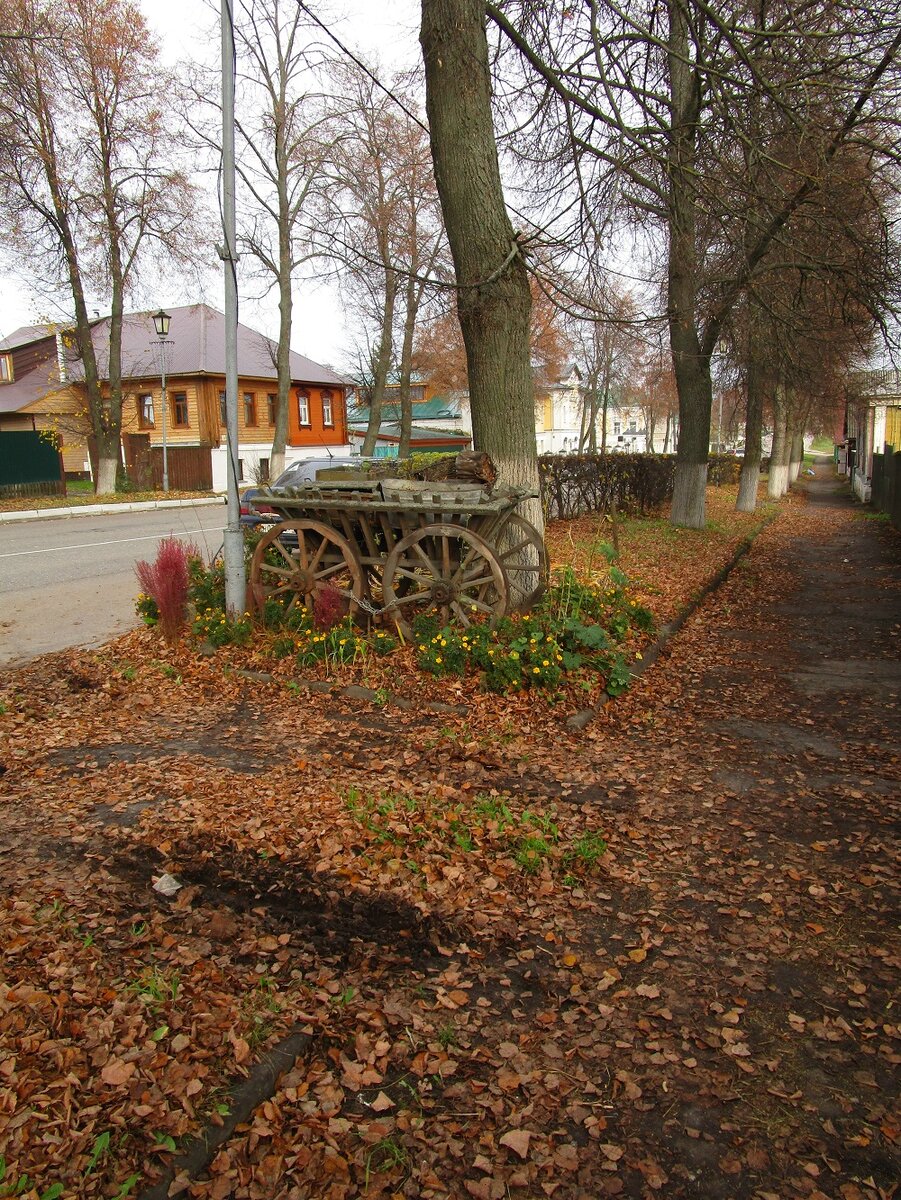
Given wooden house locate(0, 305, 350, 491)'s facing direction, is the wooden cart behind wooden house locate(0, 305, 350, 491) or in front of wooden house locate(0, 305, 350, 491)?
in front

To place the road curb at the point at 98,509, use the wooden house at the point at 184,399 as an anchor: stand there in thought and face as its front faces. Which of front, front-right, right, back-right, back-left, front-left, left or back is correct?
front-right

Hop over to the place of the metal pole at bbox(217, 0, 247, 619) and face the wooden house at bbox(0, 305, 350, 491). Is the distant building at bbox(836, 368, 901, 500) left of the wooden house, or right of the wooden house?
right

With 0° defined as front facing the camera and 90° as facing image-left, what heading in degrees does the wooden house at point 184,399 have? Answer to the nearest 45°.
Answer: approximately 315°
